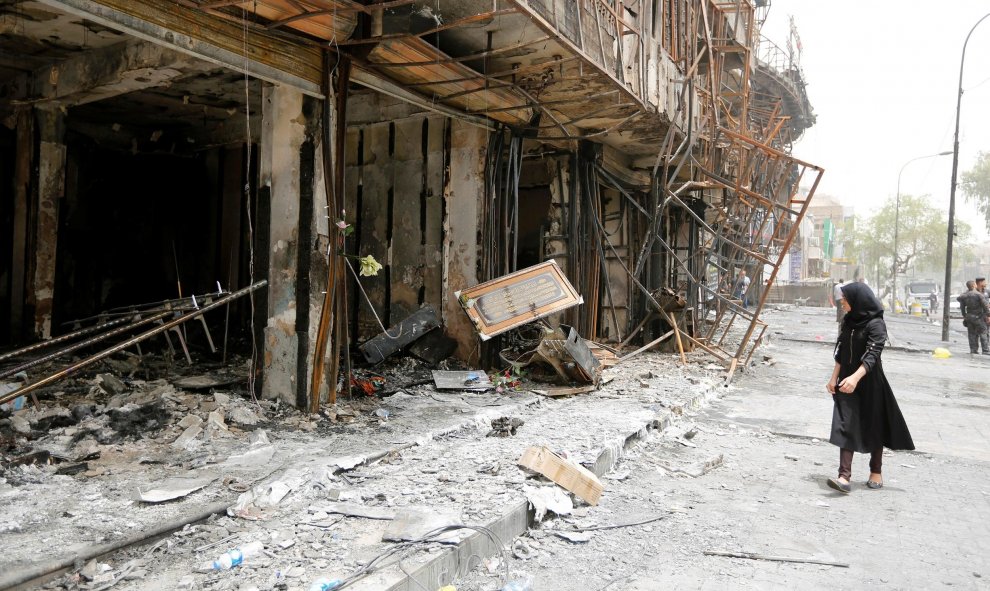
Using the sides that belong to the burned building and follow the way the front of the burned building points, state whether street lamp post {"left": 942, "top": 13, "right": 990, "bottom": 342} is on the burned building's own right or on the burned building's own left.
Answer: on the burned building's own left

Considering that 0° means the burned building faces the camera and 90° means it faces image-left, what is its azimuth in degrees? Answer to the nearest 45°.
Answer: approximately 315°

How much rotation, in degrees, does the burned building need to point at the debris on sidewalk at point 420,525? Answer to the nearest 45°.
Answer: approximately 45° to its right

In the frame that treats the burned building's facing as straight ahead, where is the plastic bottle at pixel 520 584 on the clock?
The plastic bottle is roughly at 1 o'clock from the burned building.

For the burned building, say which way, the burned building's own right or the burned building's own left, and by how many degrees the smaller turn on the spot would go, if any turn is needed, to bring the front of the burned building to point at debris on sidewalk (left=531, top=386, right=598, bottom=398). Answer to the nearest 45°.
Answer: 0° — it already faces it

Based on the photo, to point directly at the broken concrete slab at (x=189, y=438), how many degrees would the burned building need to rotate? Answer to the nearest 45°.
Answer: approximately 45° to its right
